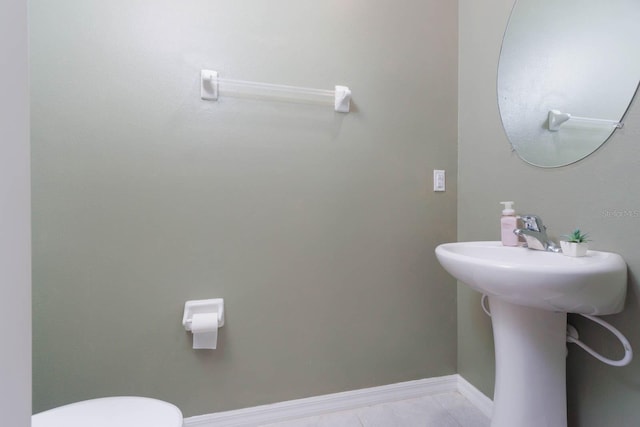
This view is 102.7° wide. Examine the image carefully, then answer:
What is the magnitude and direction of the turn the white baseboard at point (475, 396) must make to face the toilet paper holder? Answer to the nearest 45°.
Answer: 0° — it already faces it

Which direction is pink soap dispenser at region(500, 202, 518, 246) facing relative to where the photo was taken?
to the viewer's left

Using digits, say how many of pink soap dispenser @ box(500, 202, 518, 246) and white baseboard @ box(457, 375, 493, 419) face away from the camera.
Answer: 0
